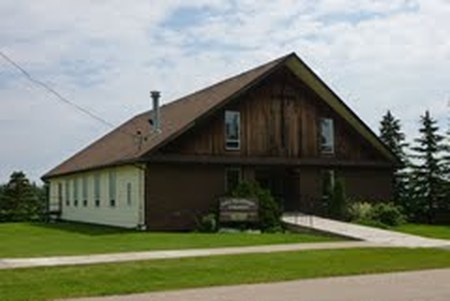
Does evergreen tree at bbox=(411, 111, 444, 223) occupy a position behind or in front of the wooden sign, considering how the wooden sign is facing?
behind

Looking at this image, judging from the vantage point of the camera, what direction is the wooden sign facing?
facing the viewer

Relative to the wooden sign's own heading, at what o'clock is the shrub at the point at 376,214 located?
The shrub is roughly at 8 o'clock from the wooden sign.

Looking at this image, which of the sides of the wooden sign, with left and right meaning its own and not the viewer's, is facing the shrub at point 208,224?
right

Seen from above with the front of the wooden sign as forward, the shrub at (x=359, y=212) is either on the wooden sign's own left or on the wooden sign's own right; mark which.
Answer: on the wooden sign's own left

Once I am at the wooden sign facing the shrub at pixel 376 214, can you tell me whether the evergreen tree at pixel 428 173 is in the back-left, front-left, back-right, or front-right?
front-left

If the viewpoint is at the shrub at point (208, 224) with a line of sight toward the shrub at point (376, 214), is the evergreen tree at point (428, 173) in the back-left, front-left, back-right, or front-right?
front-left
